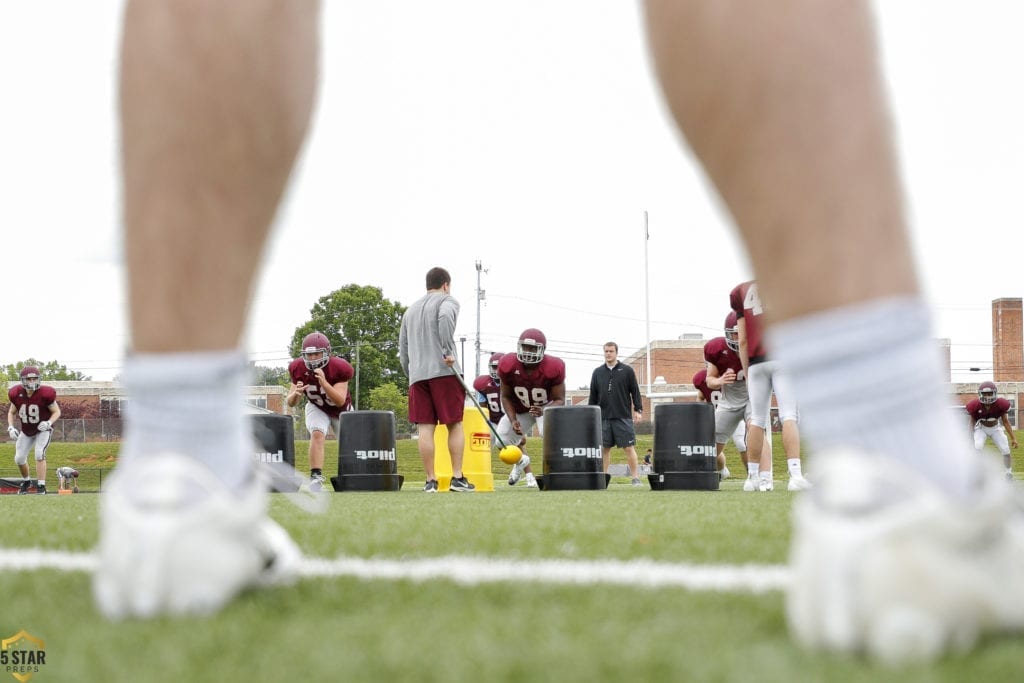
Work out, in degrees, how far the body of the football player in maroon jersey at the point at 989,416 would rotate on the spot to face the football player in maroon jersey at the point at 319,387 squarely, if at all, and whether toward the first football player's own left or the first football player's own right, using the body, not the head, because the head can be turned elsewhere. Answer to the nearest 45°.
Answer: approximately 45° to the first football player's own right

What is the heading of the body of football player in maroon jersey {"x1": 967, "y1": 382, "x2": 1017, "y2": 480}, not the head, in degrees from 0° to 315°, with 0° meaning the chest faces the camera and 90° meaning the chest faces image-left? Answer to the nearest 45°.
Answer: approximately 0°

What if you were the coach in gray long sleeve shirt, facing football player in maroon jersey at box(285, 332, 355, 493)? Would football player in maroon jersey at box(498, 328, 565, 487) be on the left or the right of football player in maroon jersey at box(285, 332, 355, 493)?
right

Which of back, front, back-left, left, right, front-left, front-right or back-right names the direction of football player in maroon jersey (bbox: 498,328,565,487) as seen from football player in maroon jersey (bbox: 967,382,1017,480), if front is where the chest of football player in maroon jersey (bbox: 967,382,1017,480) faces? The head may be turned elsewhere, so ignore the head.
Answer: front-right

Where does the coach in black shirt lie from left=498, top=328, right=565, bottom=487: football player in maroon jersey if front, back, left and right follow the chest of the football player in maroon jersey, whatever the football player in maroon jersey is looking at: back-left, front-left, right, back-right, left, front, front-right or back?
back-left

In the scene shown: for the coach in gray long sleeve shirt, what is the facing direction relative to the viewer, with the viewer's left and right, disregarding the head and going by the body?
facing away from the viewer and to the right of the viewer

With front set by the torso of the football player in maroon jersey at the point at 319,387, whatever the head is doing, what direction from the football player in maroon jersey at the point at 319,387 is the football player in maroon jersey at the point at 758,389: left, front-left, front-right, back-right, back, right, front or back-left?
front-left
